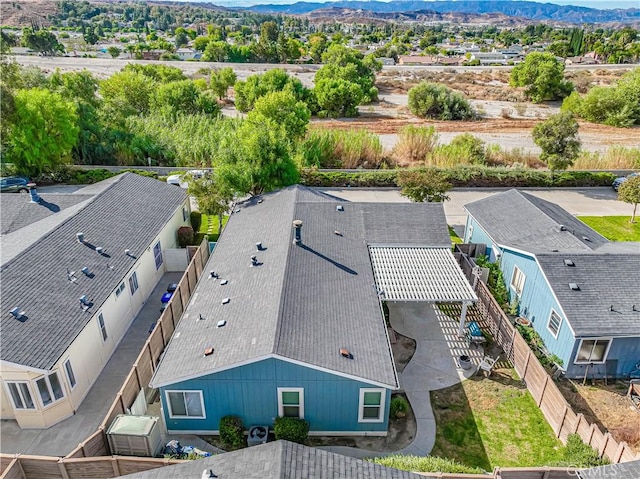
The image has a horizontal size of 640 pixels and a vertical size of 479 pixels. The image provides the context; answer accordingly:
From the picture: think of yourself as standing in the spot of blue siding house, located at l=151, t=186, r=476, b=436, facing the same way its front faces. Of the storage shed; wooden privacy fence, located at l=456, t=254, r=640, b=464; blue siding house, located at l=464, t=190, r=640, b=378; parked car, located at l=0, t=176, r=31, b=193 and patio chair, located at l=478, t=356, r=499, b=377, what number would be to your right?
3

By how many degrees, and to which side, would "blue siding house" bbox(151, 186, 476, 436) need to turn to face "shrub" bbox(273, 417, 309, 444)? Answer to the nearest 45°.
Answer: approximately 180°

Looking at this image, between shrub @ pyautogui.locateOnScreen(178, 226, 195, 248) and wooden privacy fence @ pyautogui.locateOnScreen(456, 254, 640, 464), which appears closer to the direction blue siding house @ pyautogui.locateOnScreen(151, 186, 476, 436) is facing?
the shrub

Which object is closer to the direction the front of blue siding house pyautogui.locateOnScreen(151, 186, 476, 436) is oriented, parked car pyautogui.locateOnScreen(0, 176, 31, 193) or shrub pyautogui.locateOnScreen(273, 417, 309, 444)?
the parked car

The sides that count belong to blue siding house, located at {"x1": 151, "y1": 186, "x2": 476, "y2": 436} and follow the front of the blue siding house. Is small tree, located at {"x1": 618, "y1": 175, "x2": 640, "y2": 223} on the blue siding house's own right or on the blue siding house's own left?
on the blue siding house's own right

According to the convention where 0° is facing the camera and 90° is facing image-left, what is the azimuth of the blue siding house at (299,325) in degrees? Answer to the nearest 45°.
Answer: approximately 180°

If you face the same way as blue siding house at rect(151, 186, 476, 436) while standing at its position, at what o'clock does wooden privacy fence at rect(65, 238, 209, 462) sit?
The wooden privacy fence is roughly at 9 o'clock from the blue siding house.

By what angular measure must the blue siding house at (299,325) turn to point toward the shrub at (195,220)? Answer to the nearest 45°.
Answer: approximately 45° to its left

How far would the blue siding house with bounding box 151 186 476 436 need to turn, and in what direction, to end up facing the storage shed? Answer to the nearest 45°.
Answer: approximately 135° to its left
